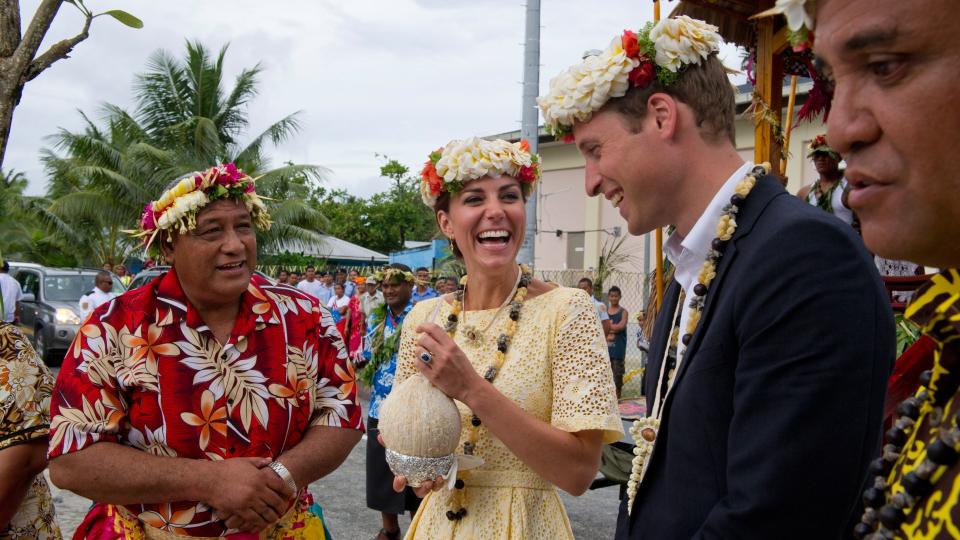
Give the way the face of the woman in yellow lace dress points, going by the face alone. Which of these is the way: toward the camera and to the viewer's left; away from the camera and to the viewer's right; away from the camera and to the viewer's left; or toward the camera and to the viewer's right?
toward the camera and to the viewer's right

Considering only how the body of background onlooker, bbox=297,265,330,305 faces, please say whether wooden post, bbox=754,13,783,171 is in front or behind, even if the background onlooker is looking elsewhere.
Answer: in front

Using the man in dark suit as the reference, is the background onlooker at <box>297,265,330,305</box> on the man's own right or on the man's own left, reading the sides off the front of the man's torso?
on the man's own right

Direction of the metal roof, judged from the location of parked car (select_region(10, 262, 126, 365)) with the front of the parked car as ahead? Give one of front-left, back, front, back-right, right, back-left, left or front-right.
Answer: left

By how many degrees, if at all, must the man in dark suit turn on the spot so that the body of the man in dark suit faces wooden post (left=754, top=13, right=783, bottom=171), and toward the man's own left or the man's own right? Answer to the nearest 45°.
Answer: approximately 90° to the man's own right

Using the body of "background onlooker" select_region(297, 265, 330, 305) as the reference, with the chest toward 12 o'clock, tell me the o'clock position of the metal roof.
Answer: The metal roof is roughly at 6 o'clock from the background onlooker.

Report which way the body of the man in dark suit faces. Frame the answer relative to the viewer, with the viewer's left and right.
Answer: facing to the left of the viewer

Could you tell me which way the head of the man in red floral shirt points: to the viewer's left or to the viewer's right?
to the viewer's right

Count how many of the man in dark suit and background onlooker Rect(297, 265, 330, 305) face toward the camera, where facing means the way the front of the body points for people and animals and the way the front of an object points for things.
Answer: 1

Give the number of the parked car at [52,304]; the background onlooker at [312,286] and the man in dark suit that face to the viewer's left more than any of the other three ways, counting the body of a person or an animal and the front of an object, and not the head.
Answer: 1

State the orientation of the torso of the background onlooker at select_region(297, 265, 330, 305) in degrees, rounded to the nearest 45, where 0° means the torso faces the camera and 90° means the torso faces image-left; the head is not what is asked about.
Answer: approximately 0°

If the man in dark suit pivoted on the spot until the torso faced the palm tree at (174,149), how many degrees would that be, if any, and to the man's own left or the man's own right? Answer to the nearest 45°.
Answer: approximately 45° to the man's own right
